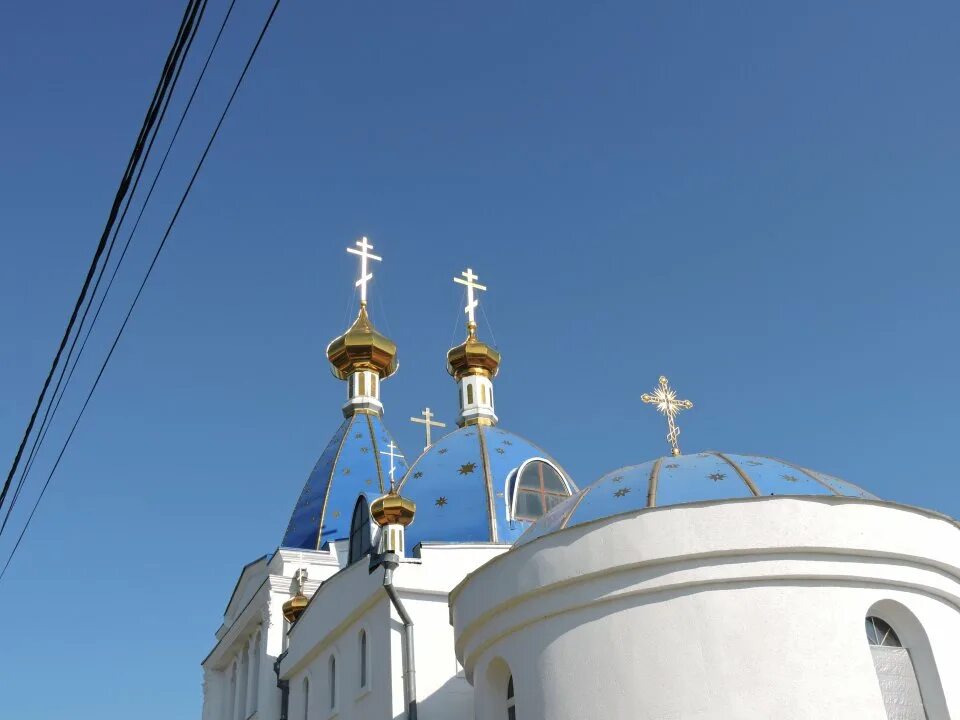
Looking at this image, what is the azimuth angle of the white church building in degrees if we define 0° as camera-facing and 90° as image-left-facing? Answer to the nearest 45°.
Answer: approximately 135°
